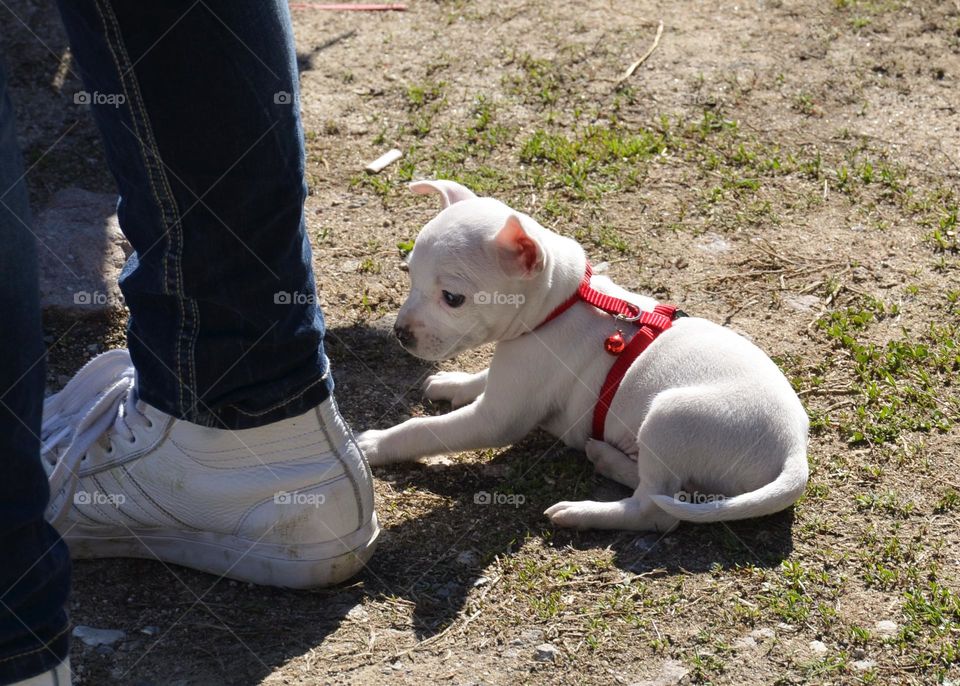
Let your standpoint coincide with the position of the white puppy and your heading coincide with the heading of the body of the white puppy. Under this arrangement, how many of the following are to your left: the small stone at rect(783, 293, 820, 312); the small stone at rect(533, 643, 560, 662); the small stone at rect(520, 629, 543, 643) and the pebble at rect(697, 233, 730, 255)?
2

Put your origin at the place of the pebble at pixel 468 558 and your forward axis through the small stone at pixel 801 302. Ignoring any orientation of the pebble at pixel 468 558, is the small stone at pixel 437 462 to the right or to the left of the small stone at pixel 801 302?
left

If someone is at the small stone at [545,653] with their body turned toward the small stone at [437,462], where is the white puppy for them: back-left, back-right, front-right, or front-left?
front-right

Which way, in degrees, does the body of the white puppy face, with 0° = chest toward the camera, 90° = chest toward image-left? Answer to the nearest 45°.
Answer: approximately 90°

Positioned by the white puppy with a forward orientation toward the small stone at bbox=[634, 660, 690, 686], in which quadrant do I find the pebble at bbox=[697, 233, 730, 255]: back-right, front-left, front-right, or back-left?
back-left

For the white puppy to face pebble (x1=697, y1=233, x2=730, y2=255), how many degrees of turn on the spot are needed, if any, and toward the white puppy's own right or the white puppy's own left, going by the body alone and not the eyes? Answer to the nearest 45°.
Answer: approximately 90° to the white puppy's own right

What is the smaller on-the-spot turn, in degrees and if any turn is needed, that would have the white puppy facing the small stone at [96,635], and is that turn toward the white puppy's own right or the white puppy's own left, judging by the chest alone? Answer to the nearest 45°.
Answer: approximately 45° to the white puppy's own left

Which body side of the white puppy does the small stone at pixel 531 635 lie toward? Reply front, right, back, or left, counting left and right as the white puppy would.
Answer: left

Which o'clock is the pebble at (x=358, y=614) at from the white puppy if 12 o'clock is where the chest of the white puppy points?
The pebble is roughly at 10 o'clock from the white puppy.

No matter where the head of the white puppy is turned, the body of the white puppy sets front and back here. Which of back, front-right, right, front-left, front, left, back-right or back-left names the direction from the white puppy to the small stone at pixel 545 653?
left

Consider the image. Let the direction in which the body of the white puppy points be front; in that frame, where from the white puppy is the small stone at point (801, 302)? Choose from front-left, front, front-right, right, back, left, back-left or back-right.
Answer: back-right

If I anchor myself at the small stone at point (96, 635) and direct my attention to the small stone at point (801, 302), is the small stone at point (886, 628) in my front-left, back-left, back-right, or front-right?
front-right

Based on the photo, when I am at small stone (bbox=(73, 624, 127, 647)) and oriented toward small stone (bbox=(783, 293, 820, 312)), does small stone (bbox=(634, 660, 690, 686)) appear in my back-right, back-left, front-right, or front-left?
front-right

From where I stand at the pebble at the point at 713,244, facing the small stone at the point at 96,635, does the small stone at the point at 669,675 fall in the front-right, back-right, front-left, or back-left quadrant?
front-left
